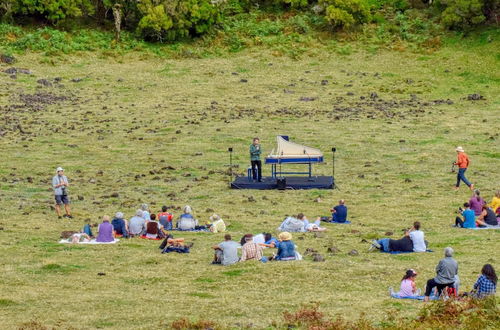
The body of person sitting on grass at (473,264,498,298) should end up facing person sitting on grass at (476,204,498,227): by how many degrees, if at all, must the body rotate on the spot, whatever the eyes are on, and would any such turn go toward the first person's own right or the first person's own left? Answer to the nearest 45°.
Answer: approximately 45° to the first person's own right

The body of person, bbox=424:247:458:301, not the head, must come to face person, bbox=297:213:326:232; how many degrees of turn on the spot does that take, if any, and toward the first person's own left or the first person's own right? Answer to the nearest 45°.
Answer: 0° — they already face them

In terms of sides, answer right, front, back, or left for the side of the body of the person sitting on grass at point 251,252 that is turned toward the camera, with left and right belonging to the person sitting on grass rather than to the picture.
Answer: back

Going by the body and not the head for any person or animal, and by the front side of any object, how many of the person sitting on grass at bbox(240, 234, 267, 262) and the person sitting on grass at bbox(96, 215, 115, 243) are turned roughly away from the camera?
2

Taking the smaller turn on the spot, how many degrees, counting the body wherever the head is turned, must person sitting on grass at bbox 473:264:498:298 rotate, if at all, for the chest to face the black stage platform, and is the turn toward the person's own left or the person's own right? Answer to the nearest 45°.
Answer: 0° — they already face it

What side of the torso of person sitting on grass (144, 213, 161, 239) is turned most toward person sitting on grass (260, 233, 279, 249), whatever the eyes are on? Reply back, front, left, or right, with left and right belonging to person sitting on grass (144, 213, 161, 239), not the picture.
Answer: right

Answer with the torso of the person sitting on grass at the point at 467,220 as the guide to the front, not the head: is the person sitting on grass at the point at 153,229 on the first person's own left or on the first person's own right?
on the first person's own left

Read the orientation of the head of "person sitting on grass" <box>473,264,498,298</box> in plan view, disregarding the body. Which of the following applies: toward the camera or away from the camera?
away from the camera

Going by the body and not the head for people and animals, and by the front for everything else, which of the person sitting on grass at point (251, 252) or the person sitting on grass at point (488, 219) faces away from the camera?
the person sitting on grass at point (251, 252)

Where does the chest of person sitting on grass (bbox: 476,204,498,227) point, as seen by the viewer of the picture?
to the viewer's left

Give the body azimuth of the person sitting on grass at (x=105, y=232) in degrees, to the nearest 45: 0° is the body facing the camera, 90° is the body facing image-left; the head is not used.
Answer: approximately 180°
